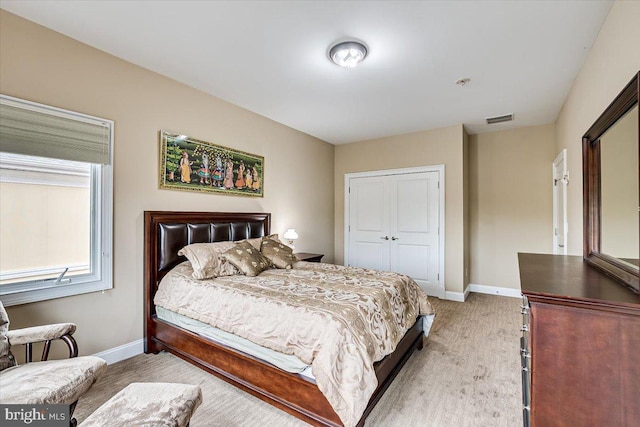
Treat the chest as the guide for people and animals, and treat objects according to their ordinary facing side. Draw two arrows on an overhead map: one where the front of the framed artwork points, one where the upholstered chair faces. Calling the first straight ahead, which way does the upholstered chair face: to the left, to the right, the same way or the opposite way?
the same way

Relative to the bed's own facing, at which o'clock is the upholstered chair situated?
The upholstered chair is roughly at 3 o'clock from the bed.

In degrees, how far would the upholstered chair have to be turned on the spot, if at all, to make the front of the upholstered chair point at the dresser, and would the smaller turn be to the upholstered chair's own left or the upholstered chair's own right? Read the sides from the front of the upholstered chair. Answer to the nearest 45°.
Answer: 0° — it already faces it

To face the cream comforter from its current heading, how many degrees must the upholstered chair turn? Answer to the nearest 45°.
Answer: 0° — it already faces it

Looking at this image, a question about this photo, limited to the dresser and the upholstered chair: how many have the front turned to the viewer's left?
1

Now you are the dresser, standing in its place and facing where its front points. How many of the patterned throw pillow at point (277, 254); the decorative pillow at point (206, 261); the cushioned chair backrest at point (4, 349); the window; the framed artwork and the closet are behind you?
0

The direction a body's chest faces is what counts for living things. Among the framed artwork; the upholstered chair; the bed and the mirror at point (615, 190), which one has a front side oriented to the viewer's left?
the mirror

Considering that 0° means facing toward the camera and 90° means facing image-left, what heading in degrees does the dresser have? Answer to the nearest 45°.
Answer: approximately 90°

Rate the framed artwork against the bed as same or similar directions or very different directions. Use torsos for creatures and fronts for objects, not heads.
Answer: same or similar directions

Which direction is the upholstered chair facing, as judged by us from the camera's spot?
facing the viewer and to the right of the viewer

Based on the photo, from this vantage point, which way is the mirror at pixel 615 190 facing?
to the viewer's left

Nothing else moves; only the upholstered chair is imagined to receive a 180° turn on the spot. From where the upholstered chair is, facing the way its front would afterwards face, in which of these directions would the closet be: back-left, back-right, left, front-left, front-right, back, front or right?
back-right

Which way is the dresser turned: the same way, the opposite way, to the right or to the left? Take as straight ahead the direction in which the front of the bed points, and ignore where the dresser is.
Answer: the opposite way

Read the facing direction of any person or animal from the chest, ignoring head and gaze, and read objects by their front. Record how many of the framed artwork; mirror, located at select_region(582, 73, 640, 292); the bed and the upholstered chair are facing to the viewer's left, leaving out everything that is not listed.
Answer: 1

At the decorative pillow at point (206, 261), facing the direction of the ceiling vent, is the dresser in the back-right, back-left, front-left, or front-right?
front-right

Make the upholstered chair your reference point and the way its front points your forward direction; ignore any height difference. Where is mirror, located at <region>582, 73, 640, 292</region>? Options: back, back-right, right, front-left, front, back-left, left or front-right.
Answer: front

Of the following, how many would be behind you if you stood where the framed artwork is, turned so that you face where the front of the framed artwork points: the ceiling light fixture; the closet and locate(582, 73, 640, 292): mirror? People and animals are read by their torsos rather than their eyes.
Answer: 0

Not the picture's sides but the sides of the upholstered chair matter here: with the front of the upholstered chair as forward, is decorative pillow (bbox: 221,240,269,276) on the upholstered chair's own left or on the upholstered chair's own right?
on the upholstered chair's own left
